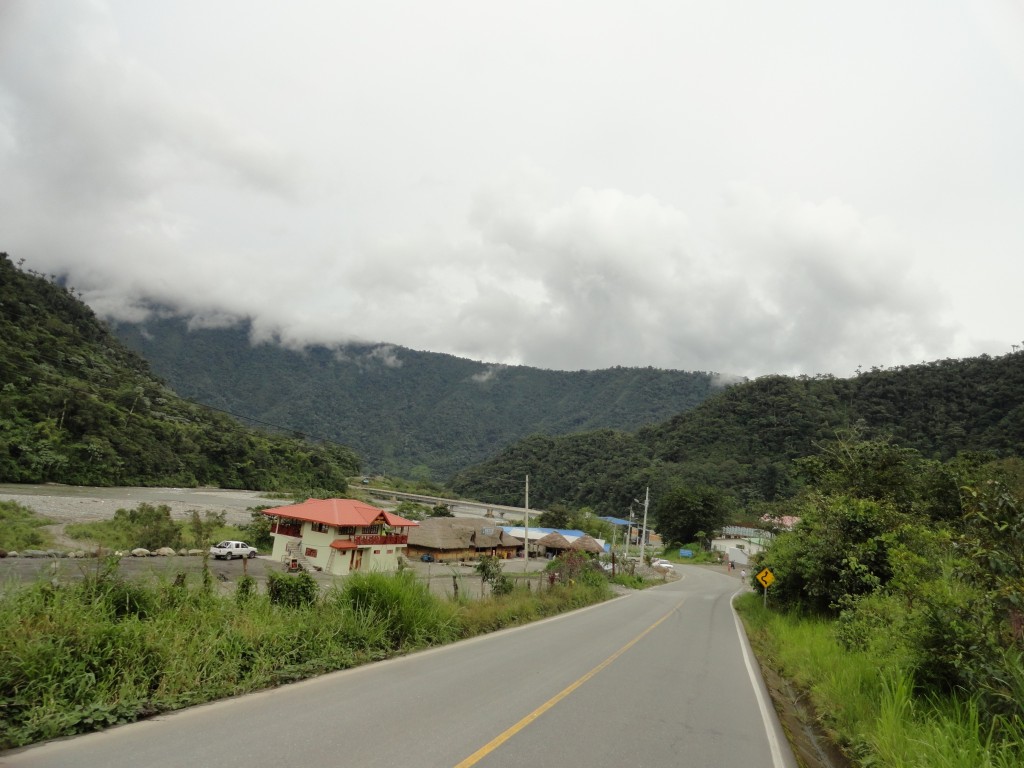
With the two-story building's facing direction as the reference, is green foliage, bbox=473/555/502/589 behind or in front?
in front

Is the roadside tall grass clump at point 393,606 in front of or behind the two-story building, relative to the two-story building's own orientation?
in front

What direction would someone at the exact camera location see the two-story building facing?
facing the viewer and to the right of the viewer

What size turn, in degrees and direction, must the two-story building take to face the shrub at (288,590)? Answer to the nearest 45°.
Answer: approximately 45° to its right

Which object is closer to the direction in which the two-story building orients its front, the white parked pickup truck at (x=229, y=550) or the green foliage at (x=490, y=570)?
the green foliage

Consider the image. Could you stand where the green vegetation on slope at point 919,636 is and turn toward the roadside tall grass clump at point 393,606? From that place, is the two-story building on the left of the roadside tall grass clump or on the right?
right

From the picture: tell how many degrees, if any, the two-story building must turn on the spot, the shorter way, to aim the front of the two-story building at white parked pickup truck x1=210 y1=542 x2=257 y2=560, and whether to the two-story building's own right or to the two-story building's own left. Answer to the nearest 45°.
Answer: approximately 135° to the two-story building's own right
